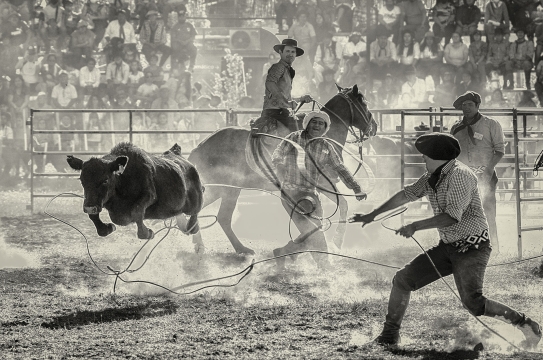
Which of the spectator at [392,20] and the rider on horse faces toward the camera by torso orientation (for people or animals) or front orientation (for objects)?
the spectator

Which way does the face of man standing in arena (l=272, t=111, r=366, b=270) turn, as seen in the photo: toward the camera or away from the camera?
toward the camera

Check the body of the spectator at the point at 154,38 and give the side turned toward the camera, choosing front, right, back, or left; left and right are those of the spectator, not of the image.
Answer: front

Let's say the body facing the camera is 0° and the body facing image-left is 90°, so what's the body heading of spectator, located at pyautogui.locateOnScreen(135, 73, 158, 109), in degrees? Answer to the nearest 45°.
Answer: approximately 0°

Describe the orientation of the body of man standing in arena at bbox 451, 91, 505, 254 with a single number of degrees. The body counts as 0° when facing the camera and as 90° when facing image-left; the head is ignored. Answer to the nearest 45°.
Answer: approximately 45°

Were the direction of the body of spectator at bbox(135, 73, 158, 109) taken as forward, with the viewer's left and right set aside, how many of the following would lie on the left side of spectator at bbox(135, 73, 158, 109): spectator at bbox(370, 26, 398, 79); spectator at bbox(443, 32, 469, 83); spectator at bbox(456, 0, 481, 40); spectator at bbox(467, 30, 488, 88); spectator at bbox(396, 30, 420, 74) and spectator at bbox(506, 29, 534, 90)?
6

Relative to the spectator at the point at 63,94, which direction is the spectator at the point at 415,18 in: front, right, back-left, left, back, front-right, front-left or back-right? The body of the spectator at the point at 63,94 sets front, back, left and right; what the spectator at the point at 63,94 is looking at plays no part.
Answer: left

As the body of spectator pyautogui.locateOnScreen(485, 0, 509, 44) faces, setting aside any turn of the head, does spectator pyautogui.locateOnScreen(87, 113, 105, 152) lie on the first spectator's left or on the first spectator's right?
on the first spectator's right

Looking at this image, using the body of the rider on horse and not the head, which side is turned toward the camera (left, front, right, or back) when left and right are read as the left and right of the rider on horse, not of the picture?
right

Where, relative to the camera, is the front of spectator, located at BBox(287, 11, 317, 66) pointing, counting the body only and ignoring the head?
toward the camera

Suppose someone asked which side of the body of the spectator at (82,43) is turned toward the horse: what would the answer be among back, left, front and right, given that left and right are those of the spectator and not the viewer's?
front

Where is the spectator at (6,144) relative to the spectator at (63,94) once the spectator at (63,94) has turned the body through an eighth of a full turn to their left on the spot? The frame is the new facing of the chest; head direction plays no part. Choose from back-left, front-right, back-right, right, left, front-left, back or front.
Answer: back-right

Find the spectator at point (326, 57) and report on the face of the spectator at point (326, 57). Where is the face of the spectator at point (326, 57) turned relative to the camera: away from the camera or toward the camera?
toward the camera

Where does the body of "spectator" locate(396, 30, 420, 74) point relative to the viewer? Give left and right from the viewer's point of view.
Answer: facing the viewer
